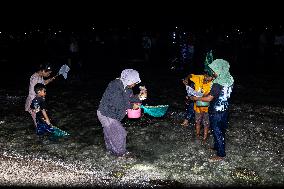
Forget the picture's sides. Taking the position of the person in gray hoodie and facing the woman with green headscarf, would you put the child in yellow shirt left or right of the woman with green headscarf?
left

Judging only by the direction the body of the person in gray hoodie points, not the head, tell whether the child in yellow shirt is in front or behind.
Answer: in front

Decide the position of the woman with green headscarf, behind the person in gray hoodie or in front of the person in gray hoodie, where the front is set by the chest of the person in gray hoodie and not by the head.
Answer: in front

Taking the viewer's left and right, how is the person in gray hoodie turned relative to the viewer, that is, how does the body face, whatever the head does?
facing to the right of the viewer
